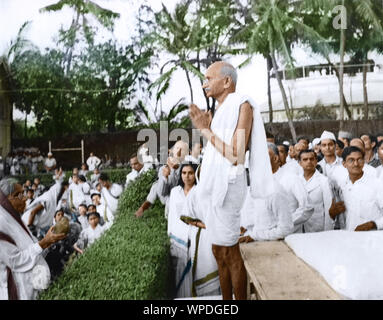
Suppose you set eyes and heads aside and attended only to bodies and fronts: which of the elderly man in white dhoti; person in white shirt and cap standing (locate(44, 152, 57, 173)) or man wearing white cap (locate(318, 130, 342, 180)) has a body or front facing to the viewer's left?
the elderly man in white dhoti

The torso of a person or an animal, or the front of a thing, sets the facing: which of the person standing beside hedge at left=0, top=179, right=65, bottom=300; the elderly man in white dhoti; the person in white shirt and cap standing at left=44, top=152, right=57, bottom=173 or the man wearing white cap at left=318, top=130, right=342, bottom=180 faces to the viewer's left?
the elderly man in white dhoti

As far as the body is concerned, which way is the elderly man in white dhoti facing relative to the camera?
to the viewer's left

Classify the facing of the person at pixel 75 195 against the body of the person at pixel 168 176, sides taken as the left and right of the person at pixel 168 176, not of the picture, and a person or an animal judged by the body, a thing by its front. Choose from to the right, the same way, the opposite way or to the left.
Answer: to the left

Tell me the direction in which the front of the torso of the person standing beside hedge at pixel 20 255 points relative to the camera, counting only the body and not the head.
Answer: to the viewer's right

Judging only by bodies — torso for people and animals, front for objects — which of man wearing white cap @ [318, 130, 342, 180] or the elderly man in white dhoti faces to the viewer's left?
the elderly man in white dhoti
